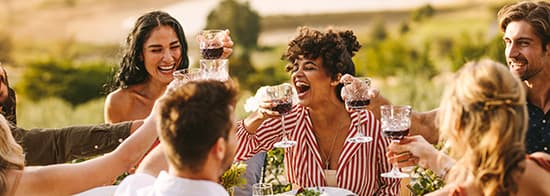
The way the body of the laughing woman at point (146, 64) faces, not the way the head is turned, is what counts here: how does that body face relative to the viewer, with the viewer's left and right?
facing the viewer and to the right of the viewer

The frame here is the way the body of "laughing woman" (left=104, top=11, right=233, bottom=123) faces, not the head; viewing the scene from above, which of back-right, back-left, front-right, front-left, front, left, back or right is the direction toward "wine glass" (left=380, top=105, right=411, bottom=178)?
front

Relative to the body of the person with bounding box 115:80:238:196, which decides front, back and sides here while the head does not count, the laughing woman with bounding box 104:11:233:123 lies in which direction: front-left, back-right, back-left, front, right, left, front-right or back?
front-left

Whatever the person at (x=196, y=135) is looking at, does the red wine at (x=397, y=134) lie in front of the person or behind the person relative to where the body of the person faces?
in front

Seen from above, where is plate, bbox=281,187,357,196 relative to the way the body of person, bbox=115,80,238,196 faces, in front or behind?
in front

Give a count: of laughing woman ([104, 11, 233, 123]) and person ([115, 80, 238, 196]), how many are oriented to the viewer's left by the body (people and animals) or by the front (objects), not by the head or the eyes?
0

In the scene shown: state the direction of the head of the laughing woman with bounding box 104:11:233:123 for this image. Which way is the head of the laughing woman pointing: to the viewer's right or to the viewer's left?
to the viewer's right

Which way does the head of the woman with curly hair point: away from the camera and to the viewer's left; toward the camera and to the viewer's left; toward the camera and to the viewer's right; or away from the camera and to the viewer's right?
toward the camera and to the viewer's left

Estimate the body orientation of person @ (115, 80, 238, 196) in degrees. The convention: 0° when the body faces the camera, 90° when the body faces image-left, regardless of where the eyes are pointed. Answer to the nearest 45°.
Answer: approximately 225°

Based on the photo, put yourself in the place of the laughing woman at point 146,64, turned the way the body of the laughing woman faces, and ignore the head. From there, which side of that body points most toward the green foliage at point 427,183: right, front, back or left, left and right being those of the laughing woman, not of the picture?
front

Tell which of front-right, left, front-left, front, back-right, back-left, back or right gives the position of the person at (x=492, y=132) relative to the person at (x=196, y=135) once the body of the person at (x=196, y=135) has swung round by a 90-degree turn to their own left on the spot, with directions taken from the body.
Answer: back-right

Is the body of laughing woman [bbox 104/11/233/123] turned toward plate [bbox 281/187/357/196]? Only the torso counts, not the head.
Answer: yes

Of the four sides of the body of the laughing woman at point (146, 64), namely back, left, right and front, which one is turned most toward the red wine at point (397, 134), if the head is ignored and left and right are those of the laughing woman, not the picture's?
front
